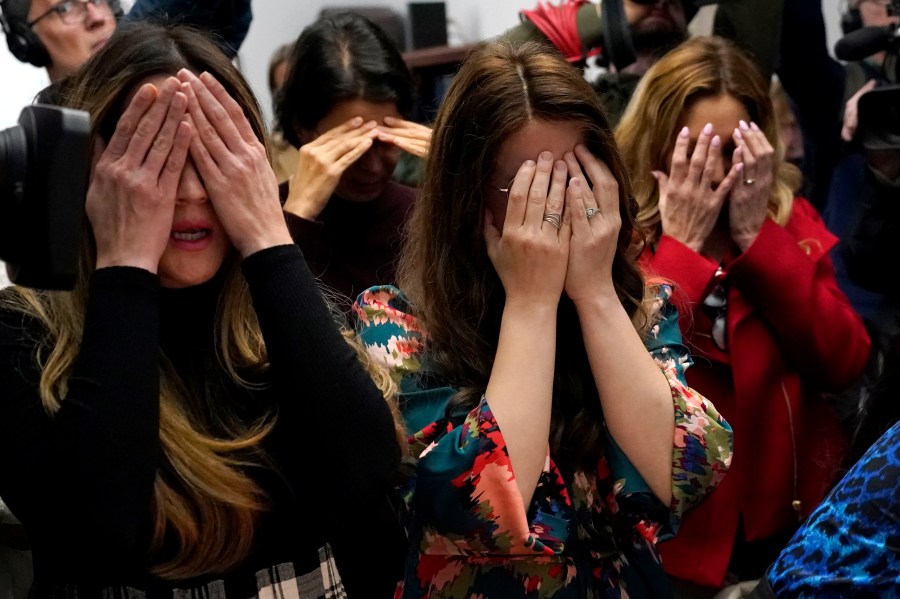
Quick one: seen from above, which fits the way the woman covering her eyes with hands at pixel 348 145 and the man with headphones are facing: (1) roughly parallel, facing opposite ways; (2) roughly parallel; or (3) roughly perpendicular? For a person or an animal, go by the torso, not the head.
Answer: roughly parallel

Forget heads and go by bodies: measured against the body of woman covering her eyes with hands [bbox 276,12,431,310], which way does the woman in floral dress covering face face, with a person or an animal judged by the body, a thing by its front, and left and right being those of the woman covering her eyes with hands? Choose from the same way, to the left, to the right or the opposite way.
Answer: the same way

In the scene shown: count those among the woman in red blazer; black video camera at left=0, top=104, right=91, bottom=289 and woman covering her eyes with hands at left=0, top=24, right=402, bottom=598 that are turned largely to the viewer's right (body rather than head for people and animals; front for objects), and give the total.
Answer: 1

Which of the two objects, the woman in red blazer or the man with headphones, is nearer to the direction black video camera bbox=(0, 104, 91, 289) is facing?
the woman in red blazer

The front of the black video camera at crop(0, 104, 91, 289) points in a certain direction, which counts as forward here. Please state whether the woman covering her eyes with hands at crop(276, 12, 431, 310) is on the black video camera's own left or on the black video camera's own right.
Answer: on the black video camera's own left

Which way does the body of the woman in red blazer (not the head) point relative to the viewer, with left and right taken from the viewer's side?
facing the viewer and to the left of the viewer

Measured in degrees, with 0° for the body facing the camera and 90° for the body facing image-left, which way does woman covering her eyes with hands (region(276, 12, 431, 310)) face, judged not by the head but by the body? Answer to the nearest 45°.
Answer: approximately 315°

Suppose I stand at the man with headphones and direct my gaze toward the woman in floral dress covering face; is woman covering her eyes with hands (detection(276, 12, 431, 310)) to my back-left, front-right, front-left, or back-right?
front-left

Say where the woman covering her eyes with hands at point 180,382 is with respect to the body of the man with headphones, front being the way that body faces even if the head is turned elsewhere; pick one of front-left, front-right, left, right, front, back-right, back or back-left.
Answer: front-right

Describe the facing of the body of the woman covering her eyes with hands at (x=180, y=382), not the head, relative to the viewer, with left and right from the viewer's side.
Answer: facing the viewer

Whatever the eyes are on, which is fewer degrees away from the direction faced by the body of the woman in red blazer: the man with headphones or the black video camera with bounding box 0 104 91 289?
the black video camera

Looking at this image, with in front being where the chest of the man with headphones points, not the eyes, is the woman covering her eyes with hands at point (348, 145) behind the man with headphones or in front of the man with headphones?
in front

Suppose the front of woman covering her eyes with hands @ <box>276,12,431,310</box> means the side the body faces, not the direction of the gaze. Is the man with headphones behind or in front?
behind

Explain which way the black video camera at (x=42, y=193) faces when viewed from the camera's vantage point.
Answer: facing to the right of the viewer

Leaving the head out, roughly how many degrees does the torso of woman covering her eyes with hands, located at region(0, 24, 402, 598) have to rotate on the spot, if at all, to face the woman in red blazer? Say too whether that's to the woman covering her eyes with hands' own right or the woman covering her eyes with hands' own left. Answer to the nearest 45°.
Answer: approximately 90° to the woman covering her eyes with hands' own left
